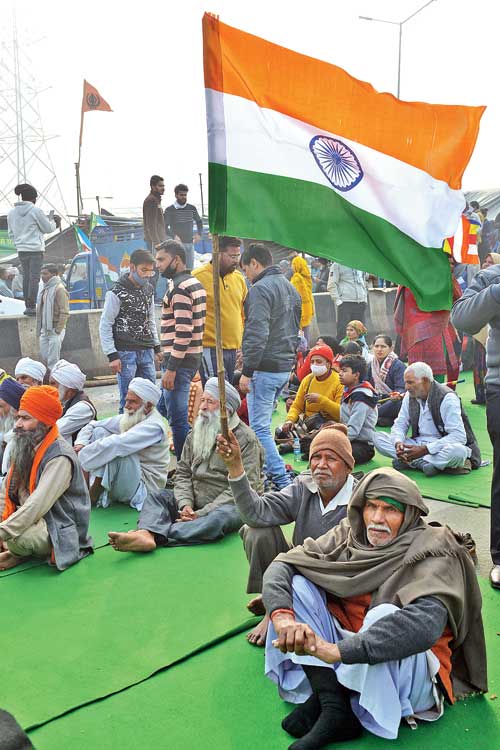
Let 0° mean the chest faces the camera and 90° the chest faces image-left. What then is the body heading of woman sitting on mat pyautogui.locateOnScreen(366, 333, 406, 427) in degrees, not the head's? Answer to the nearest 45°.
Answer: approximately 45°

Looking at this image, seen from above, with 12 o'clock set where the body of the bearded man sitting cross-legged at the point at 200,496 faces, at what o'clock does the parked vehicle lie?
The parked vehicle is roughly at 4 o'clock from the bearded man sitting cross-legged.

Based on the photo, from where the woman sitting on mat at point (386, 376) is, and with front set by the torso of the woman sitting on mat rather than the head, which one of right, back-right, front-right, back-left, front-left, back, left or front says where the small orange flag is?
right

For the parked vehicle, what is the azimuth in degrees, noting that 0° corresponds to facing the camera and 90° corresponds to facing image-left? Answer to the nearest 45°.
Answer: approximately 90°

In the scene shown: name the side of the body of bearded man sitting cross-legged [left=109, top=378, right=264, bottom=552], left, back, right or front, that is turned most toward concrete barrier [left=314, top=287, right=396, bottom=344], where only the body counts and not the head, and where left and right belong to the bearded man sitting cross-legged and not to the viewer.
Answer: back
